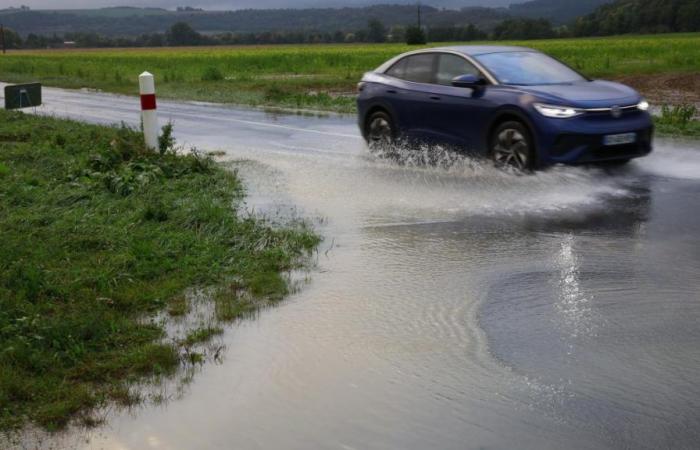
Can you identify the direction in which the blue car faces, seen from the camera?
facing the viewer and to the right of the viewer

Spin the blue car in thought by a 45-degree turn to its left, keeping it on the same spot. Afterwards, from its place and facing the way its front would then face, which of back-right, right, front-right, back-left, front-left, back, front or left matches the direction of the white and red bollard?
back
